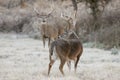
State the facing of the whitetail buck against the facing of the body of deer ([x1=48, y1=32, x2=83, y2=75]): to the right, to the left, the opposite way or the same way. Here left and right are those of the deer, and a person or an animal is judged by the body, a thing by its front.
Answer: the opposite way

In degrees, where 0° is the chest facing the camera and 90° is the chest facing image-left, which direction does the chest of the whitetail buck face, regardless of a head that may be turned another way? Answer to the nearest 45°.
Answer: approximately 45°

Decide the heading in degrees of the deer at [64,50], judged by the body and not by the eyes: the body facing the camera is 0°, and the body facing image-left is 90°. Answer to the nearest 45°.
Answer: approximately 225°

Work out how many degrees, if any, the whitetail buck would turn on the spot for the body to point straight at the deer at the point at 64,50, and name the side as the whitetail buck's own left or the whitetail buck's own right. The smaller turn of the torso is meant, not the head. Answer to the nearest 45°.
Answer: approximately 45° to the whitetail buck's own left

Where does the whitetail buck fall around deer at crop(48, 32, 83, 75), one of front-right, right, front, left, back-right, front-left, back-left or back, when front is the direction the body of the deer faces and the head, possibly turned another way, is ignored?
front-left
